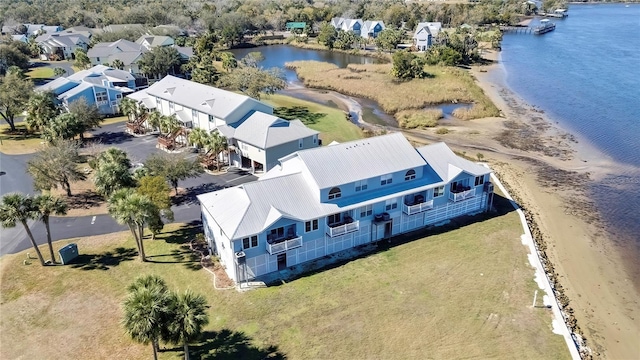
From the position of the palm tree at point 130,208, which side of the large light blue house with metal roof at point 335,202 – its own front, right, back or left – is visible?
right

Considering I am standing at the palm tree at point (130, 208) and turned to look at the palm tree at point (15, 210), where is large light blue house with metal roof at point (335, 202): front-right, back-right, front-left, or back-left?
back-right

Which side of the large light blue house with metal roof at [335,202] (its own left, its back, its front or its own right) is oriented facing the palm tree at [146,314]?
right

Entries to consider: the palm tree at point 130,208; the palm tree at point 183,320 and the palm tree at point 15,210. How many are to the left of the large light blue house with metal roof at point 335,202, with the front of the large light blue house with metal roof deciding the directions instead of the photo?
0

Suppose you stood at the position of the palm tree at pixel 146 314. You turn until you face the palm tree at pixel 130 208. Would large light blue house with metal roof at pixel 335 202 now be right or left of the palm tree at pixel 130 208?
right

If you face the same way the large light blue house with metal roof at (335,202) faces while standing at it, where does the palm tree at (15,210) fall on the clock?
The palm tree is roughly at 4 o'clock from the large light blue house with metal roof.

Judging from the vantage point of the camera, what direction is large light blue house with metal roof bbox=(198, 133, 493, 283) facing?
facing the viewer and to the right of the viewer

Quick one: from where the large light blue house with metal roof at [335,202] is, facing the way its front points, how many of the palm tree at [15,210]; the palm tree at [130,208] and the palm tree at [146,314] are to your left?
0
